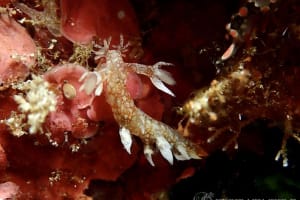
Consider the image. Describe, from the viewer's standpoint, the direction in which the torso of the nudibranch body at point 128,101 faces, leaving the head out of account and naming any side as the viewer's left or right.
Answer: facing away from the viewer and to the left of the viewer
